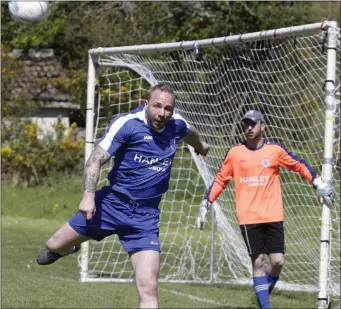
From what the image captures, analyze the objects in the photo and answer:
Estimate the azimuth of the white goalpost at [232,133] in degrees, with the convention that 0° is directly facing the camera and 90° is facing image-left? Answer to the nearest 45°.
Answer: approximately 45°

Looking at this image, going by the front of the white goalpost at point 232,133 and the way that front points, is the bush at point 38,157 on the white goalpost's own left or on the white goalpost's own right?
on the white goalpost's own right

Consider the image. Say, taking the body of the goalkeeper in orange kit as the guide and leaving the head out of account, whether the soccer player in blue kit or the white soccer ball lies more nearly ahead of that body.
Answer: the soccer player in blue kit

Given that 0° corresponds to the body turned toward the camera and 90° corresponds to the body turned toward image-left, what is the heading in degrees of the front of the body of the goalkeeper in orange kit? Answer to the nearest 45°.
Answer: approximately 0°
